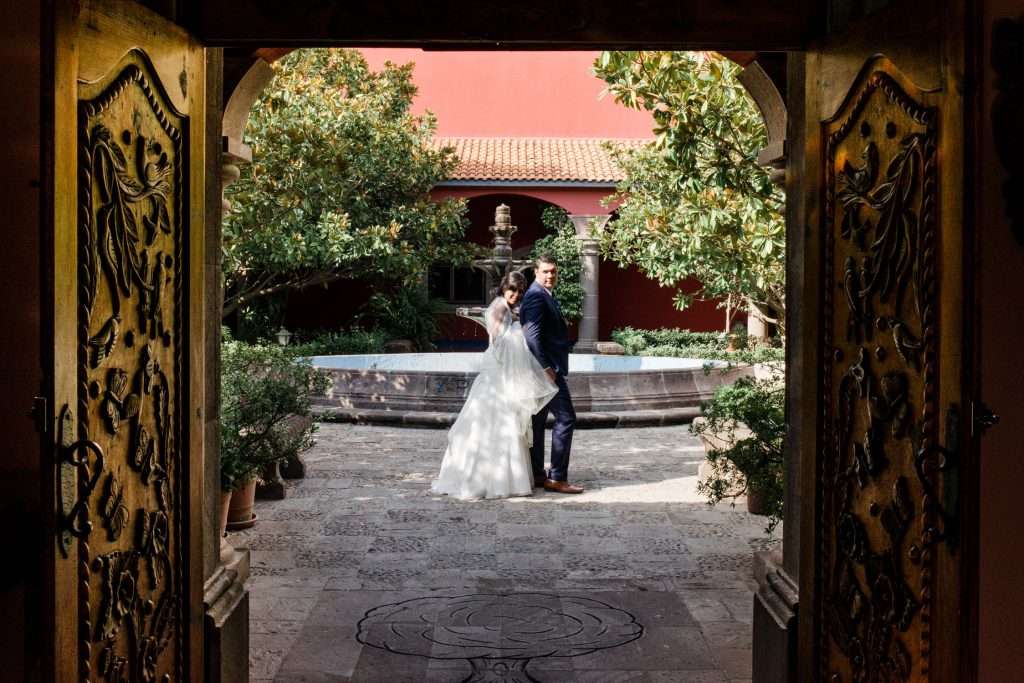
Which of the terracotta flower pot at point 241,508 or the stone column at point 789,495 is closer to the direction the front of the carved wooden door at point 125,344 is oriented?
the stone column

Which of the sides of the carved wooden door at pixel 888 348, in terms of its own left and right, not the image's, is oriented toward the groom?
right

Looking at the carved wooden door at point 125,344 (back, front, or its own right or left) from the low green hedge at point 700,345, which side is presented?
left

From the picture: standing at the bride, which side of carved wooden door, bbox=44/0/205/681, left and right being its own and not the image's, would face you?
left

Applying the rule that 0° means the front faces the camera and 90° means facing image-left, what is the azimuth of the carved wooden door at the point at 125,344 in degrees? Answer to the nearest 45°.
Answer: approximately 315°

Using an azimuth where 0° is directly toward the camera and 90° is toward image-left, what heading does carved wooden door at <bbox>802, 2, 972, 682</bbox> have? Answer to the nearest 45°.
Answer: approximately 45°

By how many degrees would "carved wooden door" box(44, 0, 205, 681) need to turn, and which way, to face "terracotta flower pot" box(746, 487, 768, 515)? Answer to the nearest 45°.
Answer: approximately 90° to its left

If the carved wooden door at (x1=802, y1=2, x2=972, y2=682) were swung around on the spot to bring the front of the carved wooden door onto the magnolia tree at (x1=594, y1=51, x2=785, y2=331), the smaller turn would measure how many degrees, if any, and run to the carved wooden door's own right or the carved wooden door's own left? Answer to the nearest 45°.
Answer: approximately 135° to the carved wooden door's own right

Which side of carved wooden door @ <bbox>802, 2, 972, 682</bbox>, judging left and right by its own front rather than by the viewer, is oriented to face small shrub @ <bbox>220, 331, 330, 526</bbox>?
right

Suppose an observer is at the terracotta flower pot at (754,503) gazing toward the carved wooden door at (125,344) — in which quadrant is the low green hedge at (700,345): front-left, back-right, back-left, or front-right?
back-right

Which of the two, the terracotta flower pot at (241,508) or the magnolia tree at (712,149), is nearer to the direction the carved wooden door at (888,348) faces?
the terracotta flower pot
